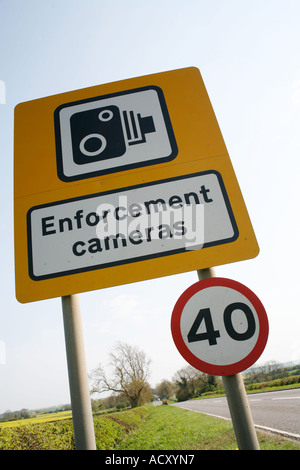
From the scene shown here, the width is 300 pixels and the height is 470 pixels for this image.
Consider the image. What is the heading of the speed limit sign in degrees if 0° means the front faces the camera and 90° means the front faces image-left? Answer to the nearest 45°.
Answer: approximately 0°

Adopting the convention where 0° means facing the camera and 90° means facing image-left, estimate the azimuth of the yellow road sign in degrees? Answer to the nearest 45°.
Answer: approximately 0°

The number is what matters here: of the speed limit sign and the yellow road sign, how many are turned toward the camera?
2
